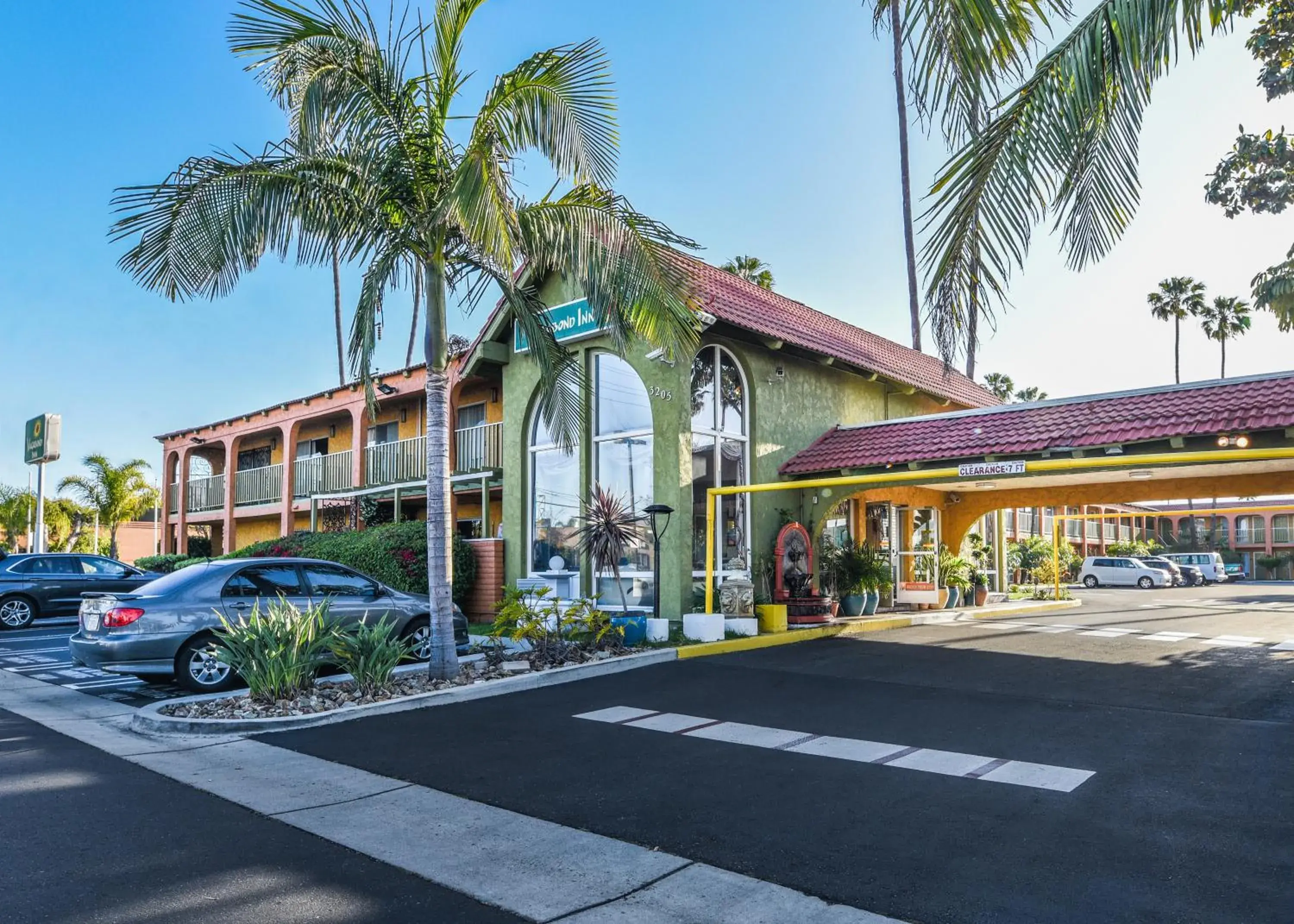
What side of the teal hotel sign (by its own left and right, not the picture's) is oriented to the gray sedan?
front

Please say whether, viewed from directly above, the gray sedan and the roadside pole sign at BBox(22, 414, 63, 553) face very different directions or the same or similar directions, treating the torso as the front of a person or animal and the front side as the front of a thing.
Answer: very different directions

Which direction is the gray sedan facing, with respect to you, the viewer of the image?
facing away from the viewer and to the right of the viewer

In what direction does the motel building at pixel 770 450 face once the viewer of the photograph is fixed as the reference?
facing the viewer and to the left of the viewer

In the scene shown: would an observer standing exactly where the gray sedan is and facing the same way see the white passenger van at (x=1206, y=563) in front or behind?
in front

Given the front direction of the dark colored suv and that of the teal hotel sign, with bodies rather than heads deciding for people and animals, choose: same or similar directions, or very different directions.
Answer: very different directions

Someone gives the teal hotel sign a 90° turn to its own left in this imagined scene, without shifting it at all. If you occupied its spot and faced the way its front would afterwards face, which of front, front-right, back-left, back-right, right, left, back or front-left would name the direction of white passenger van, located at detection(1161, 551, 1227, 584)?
left

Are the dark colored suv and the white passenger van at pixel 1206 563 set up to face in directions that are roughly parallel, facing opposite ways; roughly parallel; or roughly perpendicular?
roughly perpendicular

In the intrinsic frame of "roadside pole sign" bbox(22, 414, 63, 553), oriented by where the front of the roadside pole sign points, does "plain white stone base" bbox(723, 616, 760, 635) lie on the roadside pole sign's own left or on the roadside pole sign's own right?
on the roadside pole sign's own left
